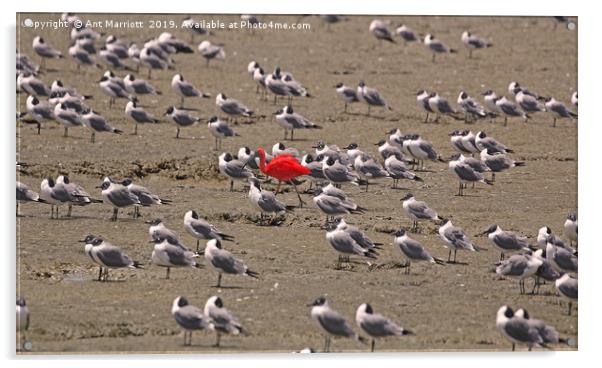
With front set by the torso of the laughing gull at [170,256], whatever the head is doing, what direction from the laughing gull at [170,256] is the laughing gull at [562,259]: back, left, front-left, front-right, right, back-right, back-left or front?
back

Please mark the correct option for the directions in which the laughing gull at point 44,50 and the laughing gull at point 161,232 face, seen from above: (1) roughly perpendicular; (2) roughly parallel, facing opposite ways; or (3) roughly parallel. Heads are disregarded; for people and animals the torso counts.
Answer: roughly parallel

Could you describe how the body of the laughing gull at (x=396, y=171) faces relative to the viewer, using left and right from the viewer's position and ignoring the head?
facing to the left of the viewer

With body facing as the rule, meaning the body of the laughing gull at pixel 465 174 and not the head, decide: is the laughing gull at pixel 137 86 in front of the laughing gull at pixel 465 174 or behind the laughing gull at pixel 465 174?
in front

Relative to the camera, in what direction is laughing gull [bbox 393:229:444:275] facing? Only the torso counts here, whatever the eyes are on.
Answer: to the viewer's left

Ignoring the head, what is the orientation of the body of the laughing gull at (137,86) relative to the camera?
to the viewer's left

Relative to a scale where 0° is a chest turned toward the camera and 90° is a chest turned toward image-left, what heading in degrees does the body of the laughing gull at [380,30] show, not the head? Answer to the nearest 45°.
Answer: approximately 90°

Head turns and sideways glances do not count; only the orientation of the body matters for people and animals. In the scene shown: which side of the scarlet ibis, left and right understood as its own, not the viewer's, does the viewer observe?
left

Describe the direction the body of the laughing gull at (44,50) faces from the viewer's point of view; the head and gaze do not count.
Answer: to the viewer's left
